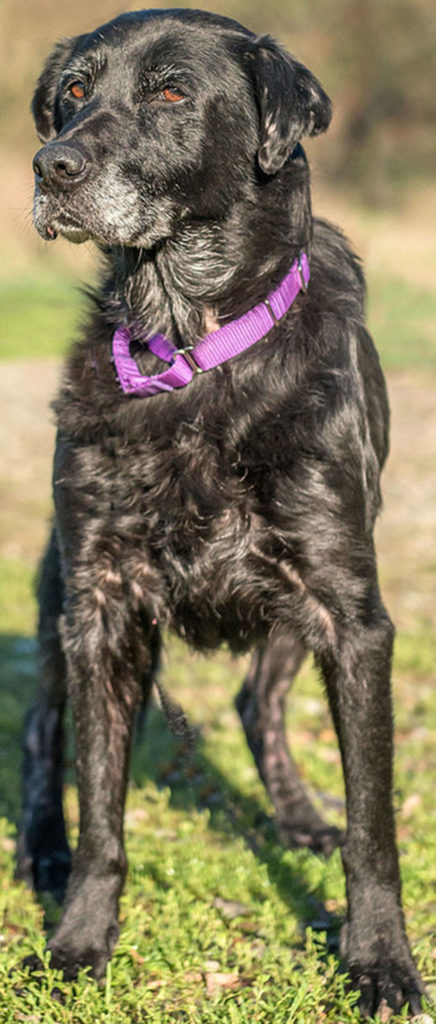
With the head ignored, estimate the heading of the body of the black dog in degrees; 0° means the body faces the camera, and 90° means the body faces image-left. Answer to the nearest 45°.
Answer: approximately 0°
